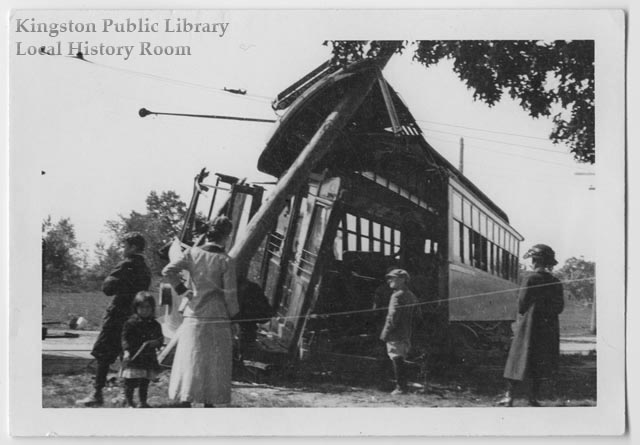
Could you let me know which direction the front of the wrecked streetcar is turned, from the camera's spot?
facing the viewer and to the left of the viewer

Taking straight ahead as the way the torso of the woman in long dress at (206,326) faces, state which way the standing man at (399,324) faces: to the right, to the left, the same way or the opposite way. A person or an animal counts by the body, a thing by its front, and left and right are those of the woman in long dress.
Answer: to the left

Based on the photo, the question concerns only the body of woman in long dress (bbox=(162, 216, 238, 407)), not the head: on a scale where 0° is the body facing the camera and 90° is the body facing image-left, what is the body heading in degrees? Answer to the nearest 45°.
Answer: approximately 180°

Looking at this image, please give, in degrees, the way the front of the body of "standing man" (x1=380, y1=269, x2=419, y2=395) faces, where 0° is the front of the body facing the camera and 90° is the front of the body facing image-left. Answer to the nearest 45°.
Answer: approximately 90°
